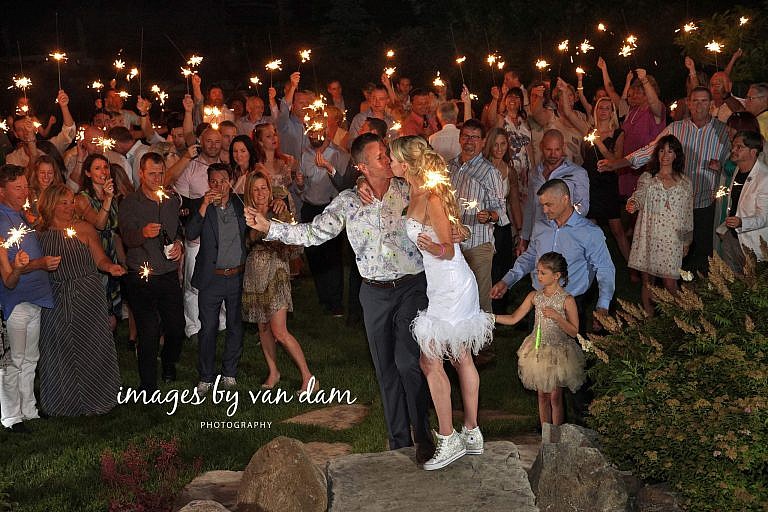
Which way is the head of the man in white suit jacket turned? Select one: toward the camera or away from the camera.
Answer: toward the camera

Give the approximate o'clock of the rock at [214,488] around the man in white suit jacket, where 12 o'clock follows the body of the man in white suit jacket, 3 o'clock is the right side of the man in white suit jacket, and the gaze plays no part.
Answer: The rock is roughly at 12 o'clock from the man in white suit jacket.

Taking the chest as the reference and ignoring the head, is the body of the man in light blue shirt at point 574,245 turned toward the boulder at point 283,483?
yes

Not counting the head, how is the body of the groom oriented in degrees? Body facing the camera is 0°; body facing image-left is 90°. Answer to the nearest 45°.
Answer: approximately 0°

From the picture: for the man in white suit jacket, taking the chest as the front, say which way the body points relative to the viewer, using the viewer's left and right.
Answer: facing the viewer and to the left of the viewer

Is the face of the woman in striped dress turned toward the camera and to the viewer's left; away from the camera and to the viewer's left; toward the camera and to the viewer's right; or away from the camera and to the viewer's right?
toward the camera and to the viewer's right

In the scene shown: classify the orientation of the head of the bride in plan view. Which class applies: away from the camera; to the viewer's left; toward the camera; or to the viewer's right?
to the viewer's left

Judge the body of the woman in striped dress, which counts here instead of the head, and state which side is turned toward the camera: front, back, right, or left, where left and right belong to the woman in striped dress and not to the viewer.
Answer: front

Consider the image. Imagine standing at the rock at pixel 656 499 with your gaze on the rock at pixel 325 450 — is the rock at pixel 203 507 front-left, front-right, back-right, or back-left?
front-left

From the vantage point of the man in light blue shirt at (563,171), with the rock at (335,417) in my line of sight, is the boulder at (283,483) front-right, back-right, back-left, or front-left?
front-left
